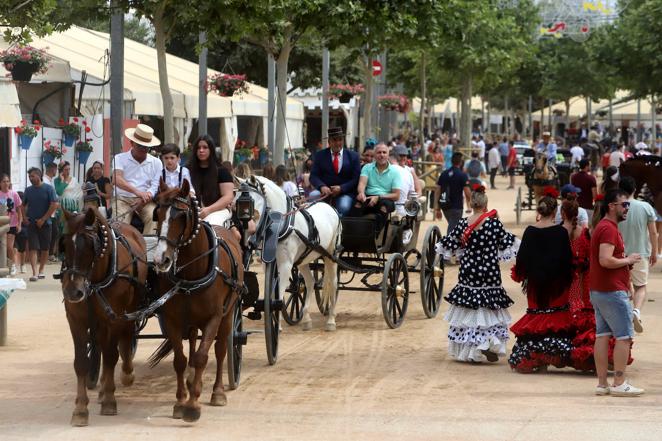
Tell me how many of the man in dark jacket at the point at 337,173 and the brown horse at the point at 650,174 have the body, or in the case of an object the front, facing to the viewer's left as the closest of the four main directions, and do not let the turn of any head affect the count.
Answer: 1

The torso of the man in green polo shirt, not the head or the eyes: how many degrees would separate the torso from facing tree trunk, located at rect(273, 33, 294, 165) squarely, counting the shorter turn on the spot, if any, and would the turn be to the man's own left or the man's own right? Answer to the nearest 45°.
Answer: approximately 180°

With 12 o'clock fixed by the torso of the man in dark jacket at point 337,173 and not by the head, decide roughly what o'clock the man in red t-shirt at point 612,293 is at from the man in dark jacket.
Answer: The man in red t-shirt is roughly at 11 o'clock from the man in dark jacket.

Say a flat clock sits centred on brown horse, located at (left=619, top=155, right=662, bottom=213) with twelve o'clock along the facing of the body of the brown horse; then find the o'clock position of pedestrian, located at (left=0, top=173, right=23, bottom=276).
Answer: The pedestrian is roughly at 11 o'clock from the brown horse.

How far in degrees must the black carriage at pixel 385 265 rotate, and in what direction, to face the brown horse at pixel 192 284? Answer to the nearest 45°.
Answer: approximately 45° to its left

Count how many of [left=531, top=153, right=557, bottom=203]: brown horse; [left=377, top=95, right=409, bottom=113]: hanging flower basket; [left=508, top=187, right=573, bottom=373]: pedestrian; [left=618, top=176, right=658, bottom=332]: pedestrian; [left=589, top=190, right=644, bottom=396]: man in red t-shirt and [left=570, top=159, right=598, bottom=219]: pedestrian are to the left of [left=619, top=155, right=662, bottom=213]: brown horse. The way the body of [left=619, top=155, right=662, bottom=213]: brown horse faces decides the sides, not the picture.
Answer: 3

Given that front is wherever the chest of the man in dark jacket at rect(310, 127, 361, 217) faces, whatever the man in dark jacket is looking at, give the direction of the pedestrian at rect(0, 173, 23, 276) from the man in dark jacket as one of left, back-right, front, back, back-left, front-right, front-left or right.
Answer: back-right

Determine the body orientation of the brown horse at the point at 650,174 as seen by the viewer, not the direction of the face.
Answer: to the viewer's left
